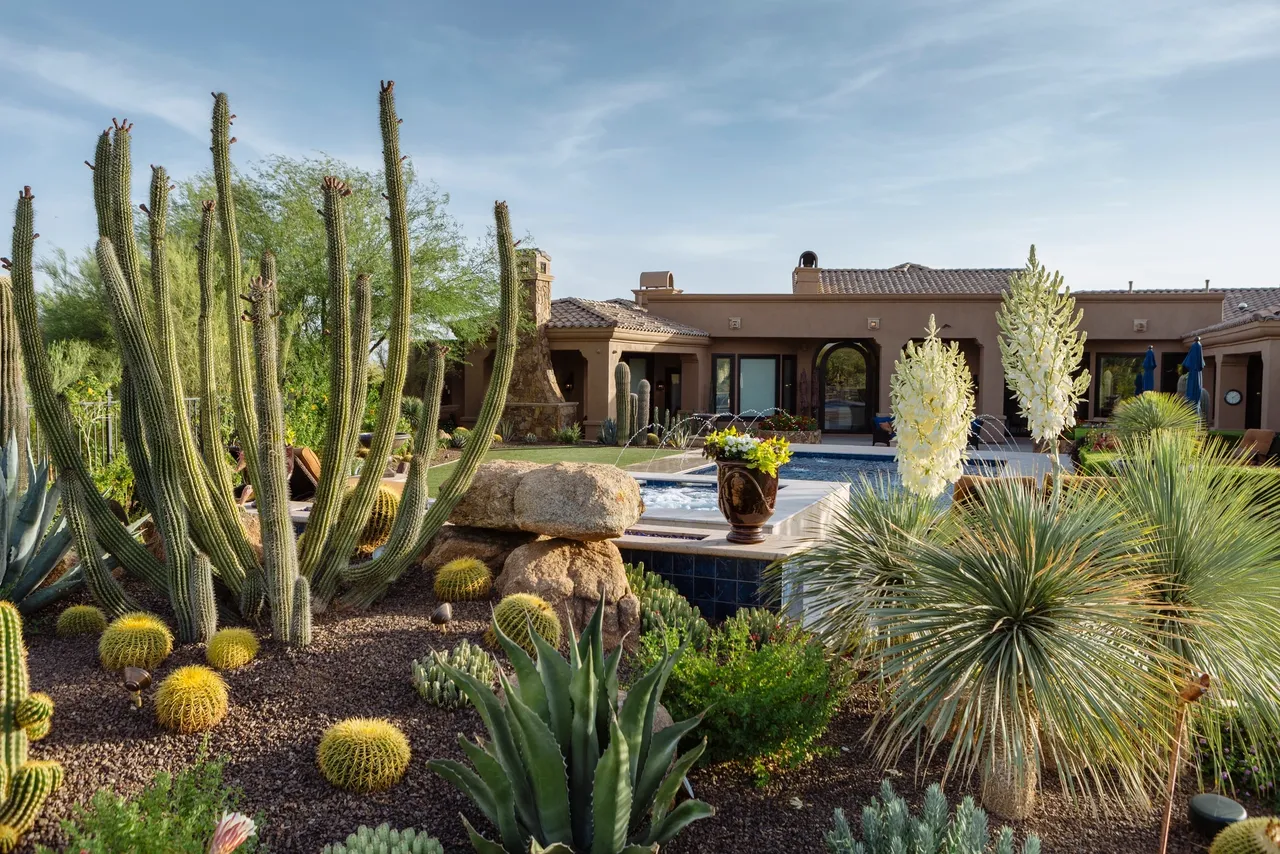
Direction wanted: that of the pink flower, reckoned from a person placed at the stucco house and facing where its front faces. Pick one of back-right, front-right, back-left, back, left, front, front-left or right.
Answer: front

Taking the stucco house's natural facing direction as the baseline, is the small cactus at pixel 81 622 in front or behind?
in front

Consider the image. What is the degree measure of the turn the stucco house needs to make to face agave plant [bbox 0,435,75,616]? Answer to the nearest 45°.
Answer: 0° — it already faces it

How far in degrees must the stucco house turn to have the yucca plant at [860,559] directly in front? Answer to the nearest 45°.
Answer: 0° — it already faces it

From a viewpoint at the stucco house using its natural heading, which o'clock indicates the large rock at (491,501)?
The large rock is roughly at 12 o'clock from the stucco house.

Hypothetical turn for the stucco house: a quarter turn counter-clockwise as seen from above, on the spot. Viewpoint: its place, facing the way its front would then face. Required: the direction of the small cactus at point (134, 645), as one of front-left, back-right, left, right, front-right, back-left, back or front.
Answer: right

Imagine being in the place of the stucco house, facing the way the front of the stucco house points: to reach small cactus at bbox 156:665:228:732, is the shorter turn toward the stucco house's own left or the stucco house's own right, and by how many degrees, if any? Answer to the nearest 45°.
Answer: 0° — it already faces it

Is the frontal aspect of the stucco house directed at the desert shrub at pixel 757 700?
yes

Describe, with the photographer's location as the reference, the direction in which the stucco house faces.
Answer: facing the viewer

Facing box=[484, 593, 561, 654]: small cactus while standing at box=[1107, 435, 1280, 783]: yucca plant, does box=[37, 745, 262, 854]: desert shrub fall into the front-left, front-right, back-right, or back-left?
front-left

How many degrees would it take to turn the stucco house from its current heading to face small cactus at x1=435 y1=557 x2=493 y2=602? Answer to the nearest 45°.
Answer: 0° — it already faces it

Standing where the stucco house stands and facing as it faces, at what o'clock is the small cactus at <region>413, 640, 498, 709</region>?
The small cactus is roughly at 12 o'clock from the stucco house.

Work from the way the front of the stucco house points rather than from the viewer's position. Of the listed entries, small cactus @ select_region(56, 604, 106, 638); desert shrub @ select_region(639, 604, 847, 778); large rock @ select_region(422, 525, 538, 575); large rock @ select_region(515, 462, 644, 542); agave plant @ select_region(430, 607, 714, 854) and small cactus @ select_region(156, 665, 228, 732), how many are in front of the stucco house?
6

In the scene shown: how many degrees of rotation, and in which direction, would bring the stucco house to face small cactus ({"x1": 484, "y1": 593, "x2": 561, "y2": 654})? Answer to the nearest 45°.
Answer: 0° — it already faces it

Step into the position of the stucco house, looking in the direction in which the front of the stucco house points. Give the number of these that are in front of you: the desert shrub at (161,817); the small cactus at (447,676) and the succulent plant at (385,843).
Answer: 3

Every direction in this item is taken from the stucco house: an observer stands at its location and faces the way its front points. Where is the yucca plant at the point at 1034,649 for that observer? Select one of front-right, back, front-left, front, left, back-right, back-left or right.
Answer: front

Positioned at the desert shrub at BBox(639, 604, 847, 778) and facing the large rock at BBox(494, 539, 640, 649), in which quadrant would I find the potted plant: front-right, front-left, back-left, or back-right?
front-right

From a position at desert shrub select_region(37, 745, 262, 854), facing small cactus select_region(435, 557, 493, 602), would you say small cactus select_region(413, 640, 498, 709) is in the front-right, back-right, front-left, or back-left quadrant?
front-right

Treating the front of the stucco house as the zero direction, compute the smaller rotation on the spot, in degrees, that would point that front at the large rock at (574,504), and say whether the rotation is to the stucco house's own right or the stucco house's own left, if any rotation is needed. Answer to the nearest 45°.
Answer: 0° — it already faces it
